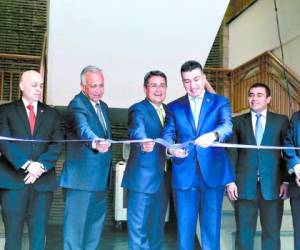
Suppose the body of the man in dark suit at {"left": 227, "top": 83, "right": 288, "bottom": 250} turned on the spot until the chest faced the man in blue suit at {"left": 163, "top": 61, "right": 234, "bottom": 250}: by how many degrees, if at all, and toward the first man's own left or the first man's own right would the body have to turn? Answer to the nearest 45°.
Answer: approximately 45° to the first man's own right

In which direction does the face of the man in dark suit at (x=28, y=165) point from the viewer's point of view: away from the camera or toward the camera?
toward the camera

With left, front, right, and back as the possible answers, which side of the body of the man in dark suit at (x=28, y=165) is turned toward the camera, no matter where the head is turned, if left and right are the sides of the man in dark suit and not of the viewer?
front

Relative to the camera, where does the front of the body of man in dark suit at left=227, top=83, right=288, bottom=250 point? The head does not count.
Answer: toward the camera

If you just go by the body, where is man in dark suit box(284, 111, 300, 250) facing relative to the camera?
toward the camera

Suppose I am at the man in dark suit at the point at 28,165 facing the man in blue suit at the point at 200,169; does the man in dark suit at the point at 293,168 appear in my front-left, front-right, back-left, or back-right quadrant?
front-left

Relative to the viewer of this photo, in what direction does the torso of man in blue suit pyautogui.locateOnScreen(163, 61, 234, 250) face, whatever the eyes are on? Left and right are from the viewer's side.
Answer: facing the viewer

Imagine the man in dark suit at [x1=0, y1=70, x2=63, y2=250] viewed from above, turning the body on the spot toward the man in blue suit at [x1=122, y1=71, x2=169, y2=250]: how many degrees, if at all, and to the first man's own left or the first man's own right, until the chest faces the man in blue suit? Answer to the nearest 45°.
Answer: approximately 90° to the first man's own left

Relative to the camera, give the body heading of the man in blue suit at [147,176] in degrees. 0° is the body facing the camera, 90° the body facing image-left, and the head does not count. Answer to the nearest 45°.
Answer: approximately 315°

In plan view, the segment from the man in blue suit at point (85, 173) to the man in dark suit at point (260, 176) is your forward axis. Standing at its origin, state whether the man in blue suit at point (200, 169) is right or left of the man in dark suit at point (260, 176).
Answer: right

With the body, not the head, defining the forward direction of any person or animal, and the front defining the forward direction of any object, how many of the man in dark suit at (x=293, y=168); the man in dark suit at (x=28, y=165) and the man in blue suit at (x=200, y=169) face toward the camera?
3

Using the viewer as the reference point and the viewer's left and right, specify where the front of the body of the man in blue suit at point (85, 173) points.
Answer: facing the viewer and to the right of the viewer

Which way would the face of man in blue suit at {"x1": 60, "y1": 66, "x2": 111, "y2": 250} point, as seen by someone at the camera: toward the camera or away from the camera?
toward the camera

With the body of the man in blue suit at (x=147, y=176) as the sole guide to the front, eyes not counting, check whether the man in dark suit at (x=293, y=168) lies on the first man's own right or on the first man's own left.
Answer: on the first man's own left

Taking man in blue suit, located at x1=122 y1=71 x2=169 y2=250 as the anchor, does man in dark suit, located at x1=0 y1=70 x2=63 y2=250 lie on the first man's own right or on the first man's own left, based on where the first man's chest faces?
on the first man's own right
